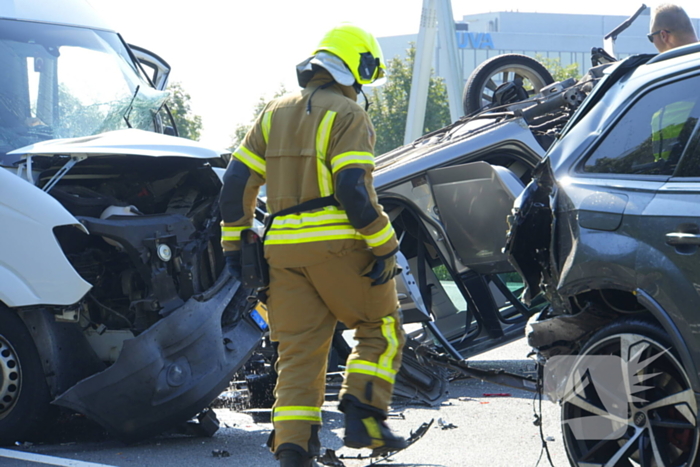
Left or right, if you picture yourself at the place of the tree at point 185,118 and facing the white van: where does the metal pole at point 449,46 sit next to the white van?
left

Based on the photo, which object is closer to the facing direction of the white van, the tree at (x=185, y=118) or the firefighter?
the firefighter

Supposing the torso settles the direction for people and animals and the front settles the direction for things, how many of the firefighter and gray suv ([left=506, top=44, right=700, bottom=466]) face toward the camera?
0

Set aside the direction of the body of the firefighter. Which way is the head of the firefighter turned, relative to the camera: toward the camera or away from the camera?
away from the camera

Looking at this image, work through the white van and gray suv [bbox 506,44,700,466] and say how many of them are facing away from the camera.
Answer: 0

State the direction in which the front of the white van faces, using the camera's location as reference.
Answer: facing the viewer and to the right of the viewer

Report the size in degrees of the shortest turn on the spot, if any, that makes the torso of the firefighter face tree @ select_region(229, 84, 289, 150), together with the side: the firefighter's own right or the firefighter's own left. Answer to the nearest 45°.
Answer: approximately 45° to the firefighter's own left

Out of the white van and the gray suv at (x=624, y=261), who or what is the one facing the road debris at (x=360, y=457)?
the white van

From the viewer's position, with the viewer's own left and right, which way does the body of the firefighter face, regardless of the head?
facing away from the viewer and to the right of the viewer

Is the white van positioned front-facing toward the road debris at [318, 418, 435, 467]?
yes
